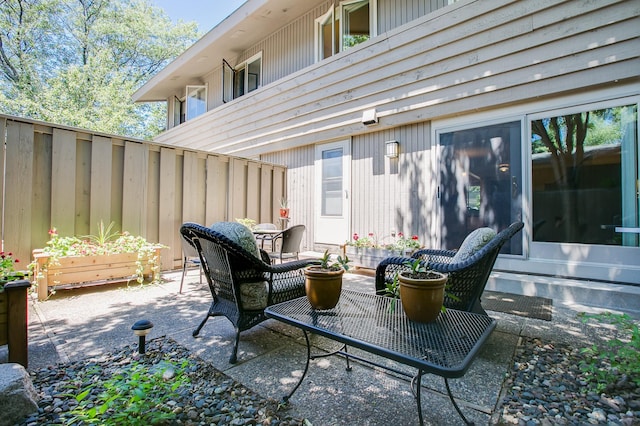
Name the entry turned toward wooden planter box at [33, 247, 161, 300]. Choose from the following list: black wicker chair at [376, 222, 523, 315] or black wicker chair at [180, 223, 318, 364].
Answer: black wicker chair at [376, 222, 523, 315]

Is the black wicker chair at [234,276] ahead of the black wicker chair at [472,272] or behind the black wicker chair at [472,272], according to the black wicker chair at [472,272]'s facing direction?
ahead

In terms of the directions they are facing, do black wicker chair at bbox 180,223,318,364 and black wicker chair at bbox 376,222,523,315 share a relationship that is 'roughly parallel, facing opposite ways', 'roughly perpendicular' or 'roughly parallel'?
roughly perpendicular

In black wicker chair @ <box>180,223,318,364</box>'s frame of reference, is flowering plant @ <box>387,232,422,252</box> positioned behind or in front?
in front

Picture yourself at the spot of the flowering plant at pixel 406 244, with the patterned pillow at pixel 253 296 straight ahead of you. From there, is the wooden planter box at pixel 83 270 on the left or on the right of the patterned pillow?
right

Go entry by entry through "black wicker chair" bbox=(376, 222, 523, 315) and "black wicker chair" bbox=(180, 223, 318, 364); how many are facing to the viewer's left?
1

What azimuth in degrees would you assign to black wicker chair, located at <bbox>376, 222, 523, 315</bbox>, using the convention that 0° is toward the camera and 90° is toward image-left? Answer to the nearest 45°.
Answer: approximately 90°

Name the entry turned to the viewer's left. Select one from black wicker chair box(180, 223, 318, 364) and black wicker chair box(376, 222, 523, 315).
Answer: black wicker chair box(376, 222, 523, 315)
